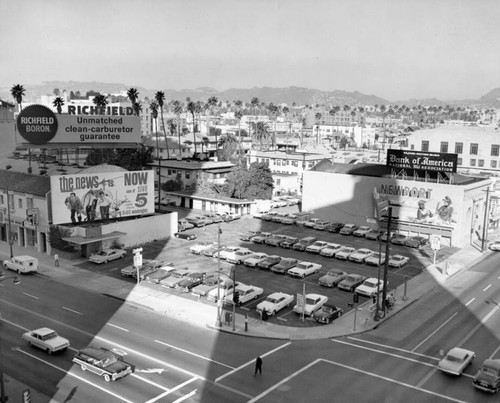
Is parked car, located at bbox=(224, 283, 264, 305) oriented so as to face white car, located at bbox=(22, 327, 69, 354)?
yes

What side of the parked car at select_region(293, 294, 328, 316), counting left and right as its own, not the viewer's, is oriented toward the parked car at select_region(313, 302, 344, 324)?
left

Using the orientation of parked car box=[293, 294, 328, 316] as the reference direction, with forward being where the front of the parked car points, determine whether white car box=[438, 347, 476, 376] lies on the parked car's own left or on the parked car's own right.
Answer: on the parked car's own left

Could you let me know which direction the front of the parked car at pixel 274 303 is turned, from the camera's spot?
facing the viewer and to the left of the viewer

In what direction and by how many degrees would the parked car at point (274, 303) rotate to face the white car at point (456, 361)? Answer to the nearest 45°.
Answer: approximately 90° to its left

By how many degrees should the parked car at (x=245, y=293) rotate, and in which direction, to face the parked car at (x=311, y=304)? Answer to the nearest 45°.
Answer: approximately 90° to its left

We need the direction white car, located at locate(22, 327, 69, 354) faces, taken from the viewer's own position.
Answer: facing the viewer and to the right of the viewer

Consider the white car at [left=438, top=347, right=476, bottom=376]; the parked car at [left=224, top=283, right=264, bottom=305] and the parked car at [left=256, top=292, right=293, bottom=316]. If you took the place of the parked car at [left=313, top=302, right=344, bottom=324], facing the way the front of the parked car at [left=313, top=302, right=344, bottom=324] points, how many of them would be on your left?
1

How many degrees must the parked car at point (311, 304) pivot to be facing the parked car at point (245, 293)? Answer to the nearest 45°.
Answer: approximately 45° to its right
